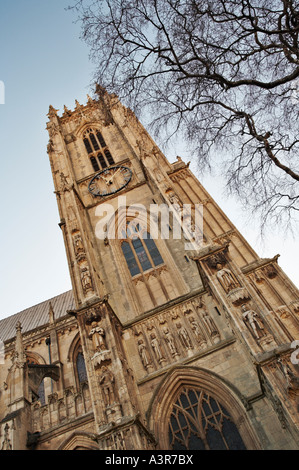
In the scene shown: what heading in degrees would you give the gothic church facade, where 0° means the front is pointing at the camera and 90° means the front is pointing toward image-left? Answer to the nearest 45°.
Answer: approximately 0°
